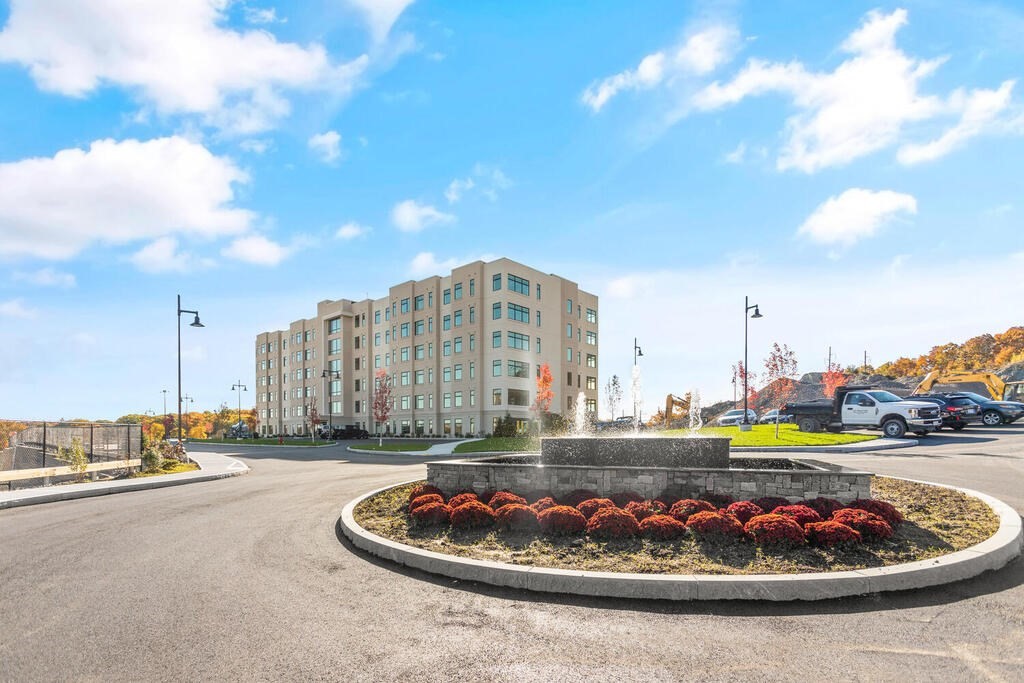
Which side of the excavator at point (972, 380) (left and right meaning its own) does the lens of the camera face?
left

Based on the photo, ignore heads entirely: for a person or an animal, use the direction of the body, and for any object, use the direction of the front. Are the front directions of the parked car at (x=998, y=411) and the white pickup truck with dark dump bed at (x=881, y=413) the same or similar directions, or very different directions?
same or similar directions

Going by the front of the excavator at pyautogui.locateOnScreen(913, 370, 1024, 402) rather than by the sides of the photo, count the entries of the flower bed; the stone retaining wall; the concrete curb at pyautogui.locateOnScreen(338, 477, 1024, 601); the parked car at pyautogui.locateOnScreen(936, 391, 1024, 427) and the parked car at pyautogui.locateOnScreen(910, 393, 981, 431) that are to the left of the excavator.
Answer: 5

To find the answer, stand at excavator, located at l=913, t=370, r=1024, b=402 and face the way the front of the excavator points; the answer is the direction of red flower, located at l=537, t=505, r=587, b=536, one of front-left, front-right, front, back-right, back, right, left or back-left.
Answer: left

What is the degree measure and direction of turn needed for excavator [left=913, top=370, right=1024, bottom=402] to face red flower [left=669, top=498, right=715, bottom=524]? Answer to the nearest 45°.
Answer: approximately 90° to its left

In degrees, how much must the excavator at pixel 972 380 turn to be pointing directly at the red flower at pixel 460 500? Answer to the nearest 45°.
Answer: approximately 90° to its left

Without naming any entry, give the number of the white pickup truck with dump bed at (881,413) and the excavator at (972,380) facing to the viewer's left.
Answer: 1

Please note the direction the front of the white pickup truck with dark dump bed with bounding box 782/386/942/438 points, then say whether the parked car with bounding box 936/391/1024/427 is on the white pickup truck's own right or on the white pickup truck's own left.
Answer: on the white pickup truck's own left

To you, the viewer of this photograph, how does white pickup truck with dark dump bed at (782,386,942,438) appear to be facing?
facing the viewer and to the right of the viewer

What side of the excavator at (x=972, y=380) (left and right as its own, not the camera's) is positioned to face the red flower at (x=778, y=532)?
left
